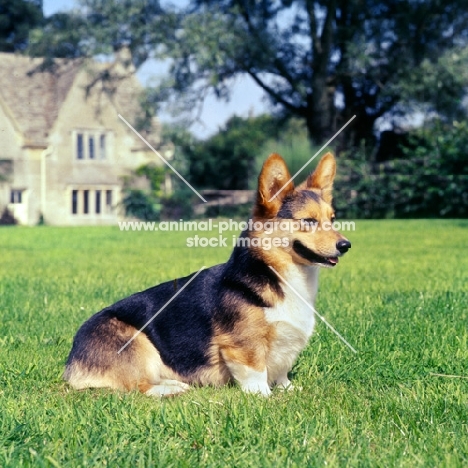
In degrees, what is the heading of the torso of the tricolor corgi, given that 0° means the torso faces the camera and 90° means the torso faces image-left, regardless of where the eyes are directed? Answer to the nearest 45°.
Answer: approximately 270°

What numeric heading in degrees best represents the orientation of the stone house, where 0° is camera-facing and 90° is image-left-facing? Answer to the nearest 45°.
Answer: approximately 0°

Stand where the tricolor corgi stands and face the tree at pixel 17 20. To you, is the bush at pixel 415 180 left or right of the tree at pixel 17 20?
right

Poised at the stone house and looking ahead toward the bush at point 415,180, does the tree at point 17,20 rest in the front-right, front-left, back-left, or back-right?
back-left

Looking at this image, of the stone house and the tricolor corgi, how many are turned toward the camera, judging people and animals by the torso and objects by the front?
1

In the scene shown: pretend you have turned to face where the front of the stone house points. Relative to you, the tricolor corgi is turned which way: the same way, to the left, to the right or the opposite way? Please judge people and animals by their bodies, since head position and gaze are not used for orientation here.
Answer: to the left

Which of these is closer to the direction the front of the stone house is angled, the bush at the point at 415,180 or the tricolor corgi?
the tricolor corgi

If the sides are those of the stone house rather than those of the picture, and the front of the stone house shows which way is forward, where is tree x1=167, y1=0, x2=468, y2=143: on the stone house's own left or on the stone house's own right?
on the stone house's own left

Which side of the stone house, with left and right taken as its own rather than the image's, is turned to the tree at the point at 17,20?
back
